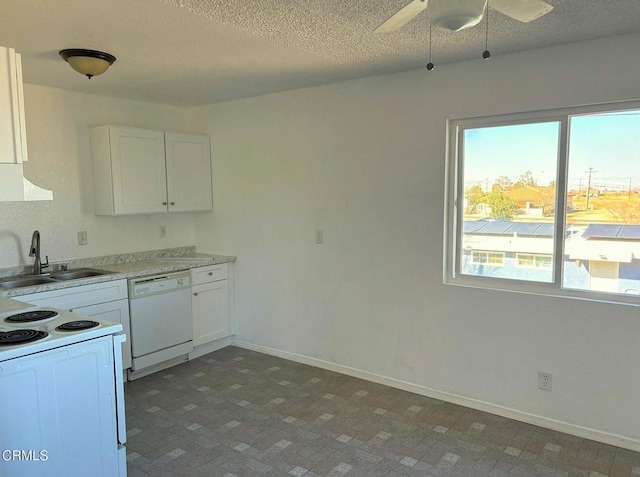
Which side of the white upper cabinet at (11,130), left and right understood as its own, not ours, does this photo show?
right

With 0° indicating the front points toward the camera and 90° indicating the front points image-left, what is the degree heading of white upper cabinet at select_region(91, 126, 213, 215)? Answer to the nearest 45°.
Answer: approximately 315°

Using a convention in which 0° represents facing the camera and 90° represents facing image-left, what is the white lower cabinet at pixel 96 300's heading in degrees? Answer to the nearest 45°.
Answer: approximately 315°

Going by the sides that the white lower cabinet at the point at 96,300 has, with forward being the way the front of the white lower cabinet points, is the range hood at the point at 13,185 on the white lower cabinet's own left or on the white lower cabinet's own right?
on the white lower cabinet's own right

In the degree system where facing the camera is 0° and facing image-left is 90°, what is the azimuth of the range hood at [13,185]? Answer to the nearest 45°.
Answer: approximately 270°

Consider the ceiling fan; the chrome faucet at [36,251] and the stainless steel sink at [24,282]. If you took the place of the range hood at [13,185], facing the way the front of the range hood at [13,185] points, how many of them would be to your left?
2
